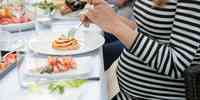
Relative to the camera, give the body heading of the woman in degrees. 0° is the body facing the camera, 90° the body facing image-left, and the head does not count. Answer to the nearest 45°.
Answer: approximately 45°

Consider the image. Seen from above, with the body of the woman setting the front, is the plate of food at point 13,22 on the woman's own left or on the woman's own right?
on the woman's own right

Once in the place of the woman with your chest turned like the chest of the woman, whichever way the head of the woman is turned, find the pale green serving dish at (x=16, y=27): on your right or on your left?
on your right
